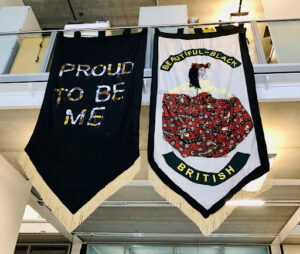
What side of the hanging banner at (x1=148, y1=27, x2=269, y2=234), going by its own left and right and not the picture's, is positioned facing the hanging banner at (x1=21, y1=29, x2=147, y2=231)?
right

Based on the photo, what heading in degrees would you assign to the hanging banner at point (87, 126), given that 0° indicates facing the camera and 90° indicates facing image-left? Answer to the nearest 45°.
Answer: approximately 0°

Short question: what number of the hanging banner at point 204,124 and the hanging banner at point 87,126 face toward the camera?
2

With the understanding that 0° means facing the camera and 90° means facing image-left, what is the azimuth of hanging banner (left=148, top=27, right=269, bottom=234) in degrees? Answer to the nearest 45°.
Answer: approximately 0°
